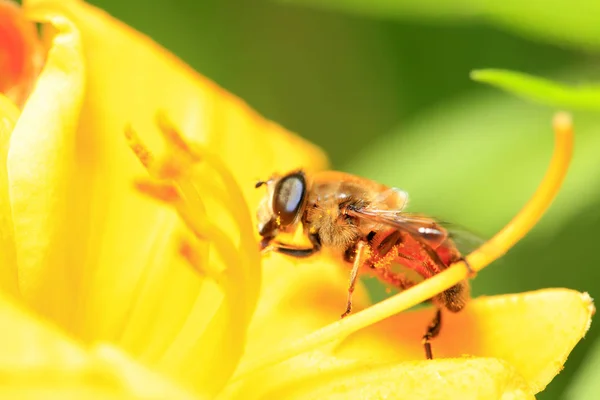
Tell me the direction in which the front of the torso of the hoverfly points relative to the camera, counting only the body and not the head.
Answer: to the viewer's left

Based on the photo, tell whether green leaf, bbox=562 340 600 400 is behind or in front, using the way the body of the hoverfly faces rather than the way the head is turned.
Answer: behind
